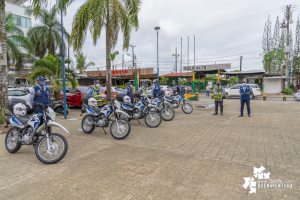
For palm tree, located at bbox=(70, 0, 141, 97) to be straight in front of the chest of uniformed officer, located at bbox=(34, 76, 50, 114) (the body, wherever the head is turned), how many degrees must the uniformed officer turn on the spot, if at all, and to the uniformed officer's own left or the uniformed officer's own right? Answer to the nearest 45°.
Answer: approximately 90° to the uniformed officer's own left
